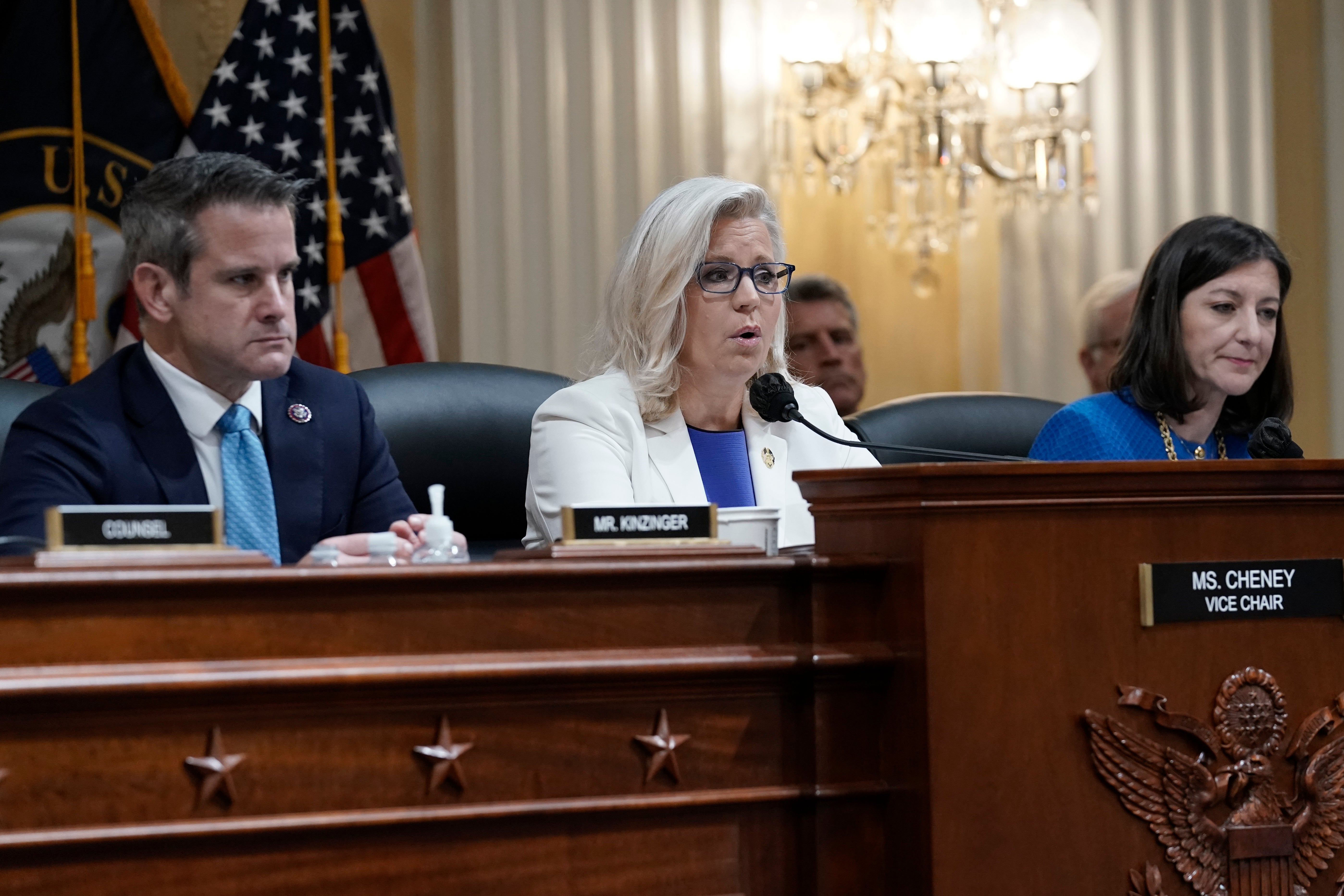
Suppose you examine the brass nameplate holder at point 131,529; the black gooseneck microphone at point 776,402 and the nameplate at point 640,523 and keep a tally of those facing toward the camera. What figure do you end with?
2

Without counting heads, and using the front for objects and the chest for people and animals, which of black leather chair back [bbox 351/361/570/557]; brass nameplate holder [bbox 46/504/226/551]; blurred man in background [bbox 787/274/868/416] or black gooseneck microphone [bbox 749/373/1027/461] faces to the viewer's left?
the black gooseneck microphone

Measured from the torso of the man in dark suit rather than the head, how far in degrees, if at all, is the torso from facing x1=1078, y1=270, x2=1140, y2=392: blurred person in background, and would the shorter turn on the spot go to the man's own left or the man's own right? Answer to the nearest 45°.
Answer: approximately 90° to the man's own left

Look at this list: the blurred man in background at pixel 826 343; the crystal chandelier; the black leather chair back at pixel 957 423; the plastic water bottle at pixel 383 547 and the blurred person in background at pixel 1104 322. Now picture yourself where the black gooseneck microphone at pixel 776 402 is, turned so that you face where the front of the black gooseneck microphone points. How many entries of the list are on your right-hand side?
4

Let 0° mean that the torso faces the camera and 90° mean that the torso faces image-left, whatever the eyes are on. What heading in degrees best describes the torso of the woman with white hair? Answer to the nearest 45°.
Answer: approximately 315°

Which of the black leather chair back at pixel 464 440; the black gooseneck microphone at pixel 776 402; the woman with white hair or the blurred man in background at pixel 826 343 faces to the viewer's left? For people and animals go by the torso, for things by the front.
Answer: the black gooseneck microphone

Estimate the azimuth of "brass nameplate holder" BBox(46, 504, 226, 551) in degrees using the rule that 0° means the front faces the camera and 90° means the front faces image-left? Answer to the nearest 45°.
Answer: approximately 0°

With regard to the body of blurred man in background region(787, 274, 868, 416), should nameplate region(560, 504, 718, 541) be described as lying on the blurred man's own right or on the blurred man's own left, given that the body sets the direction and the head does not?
on the blurred man's own right

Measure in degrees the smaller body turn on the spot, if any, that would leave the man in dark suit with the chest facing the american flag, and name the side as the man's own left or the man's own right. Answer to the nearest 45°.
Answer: approximately 135° to the man's own left
